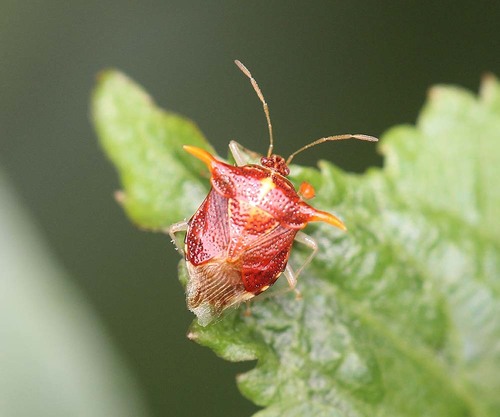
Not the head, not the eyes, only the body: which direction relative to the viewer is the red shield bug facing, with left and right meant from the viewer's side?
facing away from the viewer and to the right of the viewer
